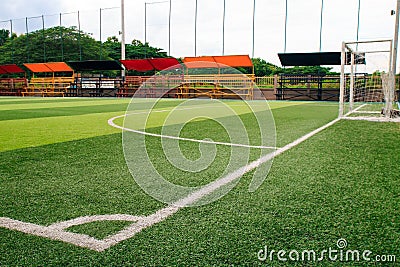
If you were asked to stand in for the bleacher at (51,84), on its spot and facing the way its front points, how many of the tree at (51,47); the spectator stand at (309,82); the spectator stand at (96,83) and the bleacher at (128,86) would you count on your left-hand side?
3

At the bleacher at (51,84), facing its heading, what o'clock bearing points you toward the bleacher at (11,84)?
the bleacher at (11,84) is roughly at 3 o'clock from the bleacher at (51,84).

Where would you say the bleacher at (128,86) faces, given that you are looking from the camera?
facing the viewer and to the left of the viewer

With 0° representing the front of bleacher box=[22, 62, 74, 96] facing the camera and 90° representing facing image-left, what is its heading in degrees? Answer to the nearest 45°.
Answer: approximately 45°

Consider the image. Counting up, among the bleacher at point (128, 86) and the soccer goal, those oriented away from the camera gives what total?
0

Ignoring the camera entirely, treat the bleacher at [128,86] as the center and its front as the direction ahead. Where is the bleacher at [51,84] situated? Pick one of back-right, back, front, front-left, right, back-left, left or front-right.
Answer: right

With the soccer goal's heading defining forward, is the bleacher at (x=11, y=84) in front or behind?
in front

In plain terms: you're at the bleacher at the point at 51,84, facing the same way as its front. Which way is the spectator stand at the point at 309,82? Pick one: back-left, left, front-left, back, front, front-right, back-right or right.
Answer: left

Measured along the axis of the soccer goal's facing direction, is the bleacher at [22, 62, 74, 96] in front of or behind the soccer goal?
in front

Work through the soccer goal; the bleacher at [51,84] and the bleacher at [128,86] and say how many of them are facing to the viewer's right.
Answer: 0

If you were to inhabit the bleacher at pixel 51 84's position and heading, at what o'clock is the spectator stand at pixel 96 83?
The spectator stand is roughly at 9 o'clock from the bleacher.

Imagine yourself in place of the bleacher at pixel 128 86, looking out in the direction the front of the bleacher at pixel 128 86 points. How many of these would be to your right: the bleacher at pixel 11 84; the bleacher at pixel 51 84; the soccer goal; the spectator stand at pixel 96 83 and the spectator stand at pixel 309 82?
3

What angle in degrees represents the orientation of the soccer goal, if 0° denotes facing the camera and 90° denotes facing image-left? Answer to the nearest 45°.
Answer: approximately 90°

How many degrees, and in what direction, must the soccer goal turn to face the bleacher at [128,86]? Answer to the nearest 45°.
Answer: approximately 45° to its right

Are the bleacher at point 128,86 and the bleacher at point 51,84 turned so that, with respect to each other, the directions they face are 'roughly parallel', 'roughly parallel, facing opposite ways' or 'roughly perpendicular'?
roughly parallel
